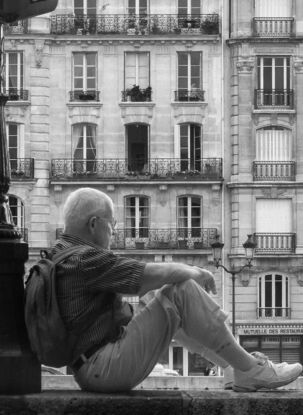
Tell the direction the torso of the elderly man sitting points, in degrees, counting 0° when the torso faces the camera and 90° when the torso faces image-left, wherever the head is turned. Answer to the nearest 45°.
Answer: approximately 270°

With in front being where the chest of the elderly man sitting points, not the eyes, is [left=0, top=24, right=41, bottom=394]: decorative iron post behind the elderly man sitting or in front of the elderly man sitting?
behind
